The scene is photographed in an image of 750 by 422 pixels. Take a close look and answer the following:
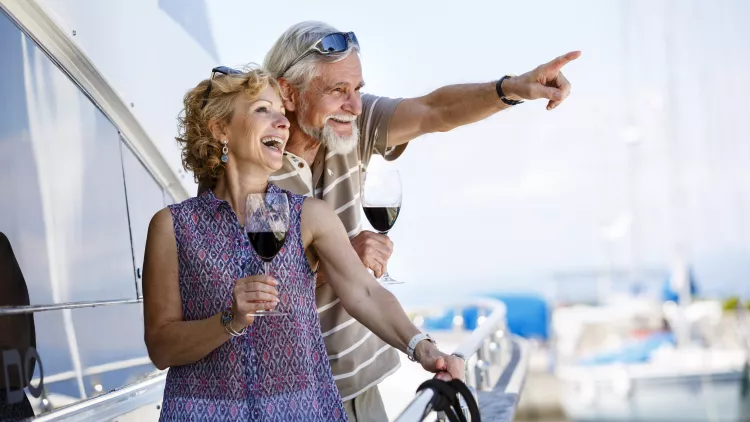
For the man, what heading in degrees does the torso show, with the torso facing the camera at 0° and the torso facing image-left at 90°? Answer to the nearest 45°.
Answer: approximately 315°

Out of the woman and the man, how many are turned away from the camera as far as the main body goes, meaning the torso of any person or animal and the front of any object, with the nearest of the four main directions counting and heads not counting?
0

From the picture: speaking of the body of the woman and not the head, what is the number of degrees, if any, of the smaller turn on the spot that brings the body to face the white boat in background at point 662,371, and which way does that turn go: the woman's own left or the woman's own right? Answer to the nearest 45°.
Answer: approximately 90° to the woman's own left

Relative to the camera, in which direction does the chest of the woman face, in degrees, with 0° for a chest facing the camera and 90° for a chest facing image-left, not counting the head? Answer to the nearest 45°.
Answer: approximately 315°
